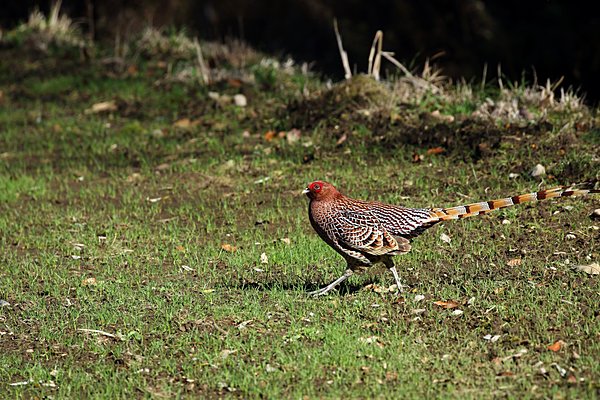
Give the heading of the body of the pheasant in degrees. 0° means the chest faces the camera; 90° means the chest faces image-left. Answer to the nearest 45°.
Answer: approximately 90°

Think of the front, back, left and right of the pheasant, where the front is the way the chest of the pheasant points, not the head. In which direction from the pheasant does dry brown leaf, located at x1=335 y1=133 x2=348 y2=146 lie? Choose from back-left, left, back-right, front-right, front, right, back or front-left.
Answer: right

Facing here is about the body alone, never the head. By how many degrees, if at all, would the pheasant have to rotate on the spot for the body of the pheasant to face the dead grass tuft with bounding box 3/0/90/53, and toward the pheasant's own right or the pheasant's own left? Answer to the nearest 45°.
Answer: approximately 45° to the pheasant's own right

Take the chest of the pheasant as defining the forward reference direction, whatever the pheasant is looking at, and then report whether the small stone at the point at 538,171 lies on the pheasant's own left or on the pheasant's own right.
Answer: on the pheasant's own right

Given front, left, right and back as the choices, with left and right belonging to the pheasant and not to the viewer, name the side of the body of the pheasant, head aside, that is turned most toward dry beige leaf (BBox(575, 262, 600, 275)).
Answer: back

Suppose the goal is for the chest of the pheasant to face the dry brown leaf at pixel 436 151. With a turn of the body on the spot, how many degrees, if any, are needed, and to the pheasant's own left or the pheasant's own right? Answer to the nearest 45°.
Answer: approximately 90° to the pheasant's own right

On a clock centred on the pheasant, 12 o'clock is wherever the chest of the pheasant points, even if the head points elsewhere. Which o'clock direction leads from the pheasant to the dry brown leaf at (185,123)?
The dry brown leaf is roughly at 2 o'clock from the pheasant.

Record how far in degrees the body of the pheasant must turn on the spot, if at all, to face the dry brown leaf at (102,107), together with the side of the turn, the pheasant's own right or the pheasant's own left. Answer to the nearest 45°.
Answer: approximately 45° to the pheasant's own right

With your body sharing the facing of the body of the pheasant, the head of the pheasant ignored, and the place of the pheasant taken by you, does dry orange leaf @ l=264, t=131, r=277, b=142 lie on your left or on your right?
on your right

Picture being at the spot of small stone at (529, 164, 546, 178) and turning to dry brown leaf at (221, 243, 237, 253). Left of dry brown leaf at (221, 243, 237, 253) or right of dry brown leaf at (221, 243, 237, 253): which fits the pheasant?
left

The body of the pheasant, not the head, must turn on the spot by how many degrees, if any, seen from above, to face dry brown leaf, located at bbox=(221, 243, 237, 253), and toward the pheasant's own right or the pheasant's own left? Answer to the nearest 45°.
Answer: approximately 45° to the pheasant's own right

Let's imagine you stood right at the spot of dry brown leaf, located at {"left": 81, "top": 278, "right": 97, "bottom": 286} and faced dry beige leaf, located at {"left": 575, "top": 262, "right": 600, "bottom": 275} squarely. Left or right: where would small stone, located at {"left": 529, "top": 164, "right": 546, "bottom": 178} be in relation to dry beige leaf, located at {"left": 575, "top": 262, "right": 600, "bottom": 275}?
left

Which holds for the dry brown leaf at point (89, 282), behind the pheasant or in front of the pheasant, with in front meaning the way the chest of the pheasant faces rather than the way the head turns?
in front

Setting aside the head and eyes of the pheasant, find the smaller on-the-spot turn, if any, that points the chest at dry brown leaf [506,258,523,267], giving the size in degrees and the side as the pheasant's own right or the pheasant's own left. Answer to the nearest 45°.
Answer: approximately 135° to the pheasant's own right

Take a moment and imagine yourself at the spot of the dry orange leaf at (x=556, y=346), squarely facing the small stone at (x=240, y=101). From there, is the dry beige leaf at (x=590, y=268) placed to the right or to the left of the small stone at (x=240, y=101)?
right

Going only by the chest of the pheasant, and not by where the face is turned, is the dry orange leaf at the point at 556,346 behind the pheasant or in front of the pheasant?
behind
